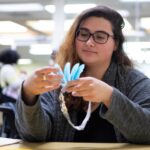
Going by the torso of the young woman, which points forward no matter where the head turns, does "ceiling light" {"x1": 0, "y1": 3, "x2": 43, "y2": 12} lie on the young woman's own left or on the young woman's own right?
on the young woman's own right

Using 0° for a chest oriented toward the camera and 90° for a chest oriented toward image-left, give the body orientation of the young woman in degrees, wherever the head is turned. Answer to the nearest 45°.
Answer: approximately 45°

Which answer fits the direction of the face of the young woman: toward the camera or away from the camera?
toward the camera

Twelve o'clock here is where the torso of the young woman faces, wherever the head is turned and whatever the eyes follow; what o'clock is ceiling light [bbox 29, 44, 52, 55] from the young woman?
The ceiling light is roughly at 4 o'clock from the young woman.

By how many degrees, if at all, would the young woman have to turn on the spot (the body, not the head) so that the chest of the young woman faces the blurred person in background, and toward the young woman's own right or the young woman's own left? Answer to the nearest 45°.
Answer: approximately 135° to the young woman's own right

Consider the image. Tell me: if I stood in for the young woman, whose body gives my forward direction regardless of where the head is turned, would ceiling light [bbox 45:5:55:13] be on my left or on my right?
on my right

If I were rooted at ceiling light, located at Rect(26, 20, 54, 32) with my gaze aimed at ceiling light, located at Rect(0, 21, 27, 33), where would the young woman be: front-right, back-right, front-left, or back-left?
back-left
